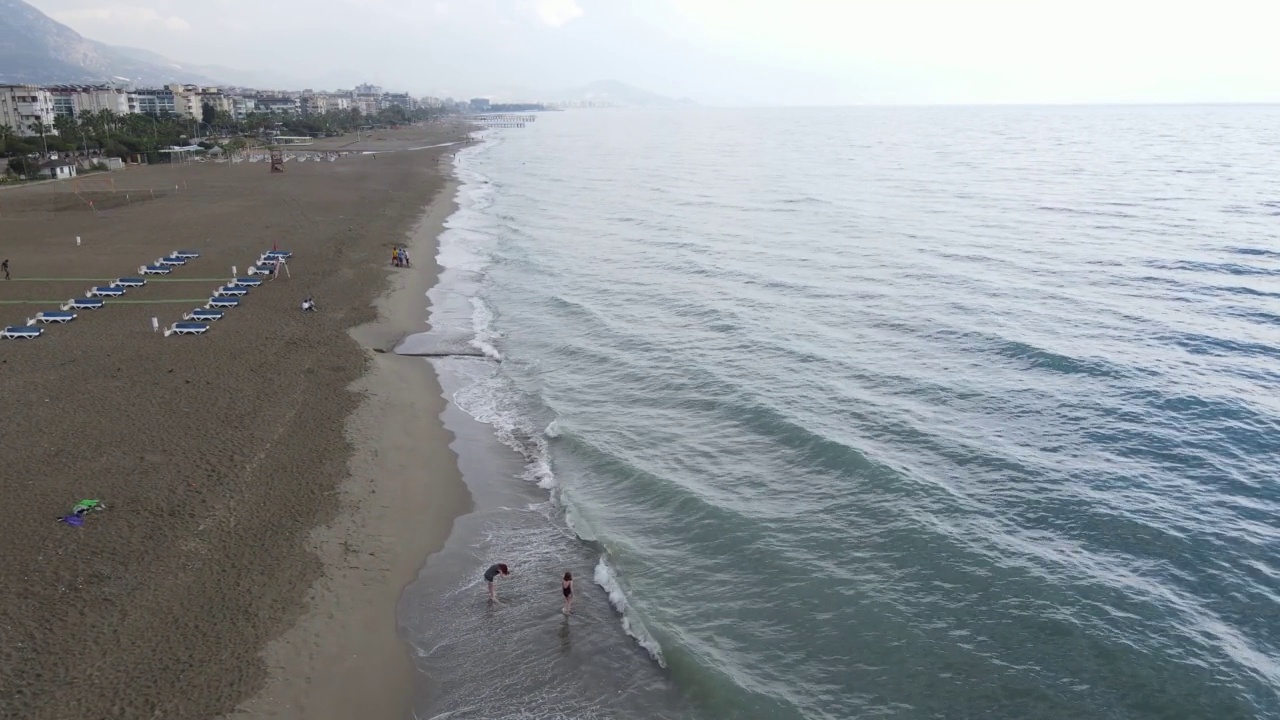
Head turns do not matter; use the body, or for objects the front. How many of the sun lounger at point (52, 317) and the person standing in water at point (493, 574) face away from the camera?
0

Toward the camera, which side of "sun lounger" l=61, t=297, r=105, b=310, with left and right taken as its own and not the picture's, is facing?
right

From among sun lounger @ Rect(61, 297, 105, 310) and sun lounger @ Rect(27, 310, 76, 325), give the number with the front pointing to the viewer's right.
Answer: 2

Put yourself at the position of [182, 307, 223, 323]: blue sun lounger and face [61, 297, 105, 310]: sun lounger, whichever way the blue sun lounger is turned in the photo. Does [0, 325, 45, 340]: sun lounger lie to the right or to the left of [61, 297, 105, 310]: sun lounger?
left

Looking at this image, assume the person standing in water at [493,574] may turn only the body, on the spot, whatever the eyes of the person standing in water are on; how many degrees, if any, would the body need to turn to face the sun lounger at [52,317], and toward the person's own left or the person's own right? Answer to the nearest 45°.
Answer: approximately 135° to the person's own left

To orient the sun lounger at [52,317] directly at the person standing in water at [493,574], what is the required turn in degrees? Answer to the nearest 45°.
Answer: approximately 90° to its right

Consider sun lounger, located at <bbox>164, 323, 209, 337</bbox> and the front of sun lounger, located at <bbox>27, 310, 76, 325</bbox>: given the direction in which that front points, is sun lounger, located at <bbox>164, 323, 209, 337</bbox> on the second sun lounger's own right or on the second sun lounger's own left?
on the second sun lounger's own right

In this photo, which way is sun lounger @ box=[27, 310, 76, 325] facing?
to the viewer's right

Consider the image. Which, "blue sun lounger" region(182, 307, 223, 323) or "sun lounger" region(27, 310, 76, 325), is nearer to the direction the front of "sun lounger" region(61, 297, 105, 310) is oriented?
the blue sun lounger

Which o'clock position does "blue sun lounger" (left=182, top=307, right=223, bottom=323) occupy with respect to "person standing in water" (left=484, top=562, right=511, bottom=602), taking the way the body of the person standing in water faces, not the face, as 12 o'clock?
The blue sun lounger is roughly at 8 o'clock from the person standing in water.

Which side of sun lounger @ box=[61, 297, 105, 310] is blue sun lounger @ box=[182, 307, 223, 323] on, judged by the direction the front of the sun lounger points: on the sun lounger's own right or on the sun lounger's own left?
on the sun lounger's own right

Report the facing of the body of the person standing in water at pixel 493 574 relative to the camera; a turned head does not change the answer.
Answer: to the viewer's right
